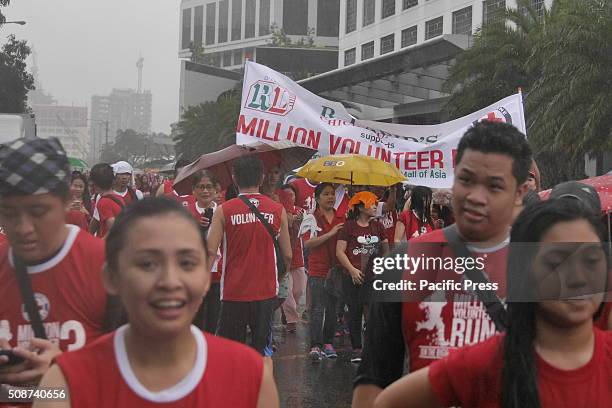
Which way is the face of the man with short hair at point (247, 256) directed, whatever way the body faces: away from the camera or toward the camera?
away from the camera

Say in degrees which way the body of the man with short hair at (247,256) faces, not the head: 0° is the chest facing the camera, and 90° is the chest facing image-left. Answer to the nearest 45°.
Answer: approximately 180°

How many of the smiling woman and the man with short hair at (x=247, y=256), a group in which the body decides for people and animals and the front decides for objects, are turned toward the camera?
1

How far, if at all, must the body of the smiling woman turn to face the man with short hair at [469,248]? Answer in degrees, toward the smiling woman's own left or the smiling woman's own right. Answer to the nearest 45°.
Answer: approximately 135° to the smiling woman's own left

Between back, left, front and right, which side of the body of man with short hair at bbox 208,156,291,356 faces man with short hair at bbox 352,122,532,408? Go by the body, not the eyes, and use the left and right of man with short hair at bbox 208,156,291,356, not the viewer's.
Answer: back

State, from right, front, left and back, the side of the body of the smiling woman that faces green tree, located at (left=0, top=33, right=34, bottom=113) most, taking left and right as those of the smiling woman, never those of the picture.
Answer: back

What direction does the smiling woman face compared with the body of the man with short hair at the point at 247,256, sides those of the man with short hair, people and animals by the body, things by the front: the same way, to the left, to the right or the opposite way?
the opposite way

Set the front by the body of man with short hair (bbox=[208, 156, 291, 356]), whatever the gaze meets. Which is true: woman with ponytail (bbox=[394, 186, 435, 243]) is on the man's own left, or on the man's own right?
on the man's own right

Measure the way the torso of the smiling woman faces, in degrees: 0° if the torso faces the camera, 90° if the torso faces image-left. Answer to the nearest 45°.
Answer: approximately 0°

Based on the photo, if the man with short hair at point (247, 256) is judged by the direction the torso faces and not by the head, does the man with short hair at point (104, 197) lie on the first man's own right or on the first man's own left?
on the first man's own left

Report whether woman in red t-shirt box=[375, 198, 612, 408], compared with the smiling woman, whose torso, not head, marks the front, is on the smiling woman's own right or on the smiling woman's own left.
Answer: on the smiling woman's own left

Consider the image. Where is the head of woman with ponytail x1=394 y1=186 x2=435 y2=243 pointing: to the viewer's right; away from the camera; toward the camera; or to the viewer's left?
away from the camera

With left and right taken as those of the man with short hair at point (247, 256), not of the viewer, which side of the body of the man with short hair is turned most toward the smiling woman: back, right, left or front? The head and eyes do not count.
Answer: back
